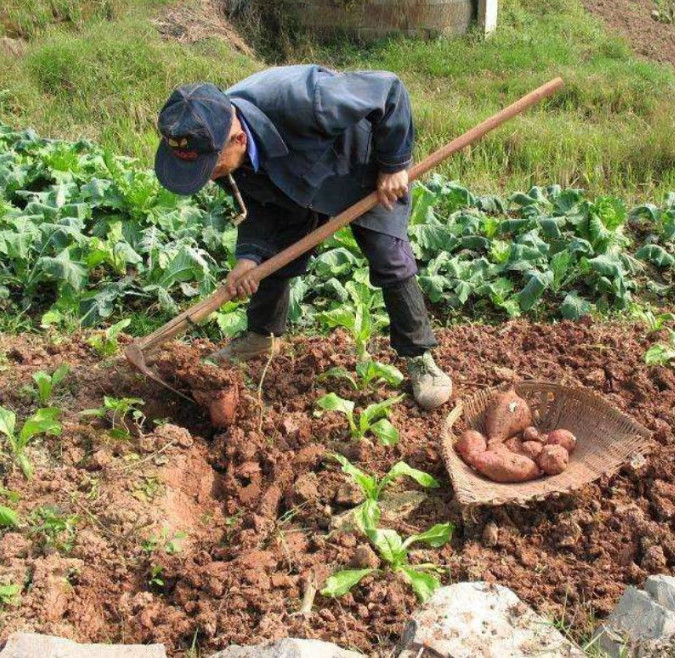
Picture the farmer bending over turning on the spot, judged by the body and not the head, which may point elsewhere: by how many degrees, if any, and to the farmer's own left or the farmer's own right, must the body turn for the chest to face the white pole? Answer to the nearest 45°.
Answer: approximately 135° to the farmer's own right

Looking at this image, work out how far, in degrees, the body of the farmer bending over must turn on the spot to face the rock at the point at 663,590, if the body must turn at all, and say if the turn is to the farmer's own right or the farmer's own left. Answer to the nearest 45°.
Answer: approximately 90° to the farmer's own left

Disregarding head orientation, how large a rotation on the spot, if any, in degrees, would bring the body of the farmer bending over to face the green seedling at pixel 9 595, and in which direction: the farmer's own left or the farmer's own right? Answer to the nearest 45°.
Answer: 0° — they already face it

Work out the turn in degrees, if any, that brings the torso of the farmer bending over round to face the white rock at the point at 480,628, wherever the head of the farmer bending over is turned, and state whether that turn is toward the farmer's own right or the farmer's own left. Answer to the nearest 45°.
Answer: approximately 45° to the farmer's own left

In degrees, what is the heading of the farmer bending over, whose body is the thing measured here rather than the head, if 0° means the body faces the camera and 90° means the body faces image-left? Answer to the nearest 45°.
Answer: approximately 45°
